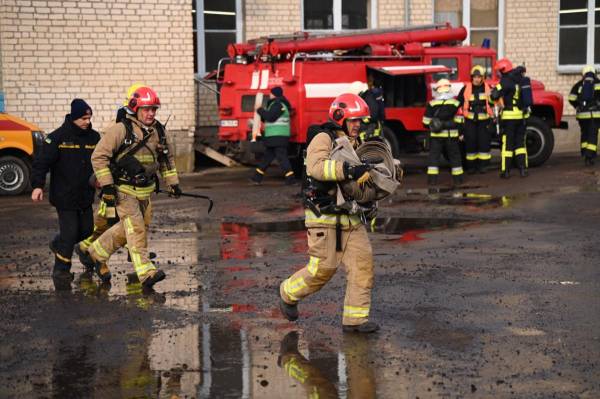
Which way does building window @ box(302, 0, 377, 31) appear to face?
toward the camera

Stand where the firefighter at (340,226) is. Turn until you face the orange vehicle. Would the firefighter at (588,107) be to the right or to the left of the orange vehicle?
right

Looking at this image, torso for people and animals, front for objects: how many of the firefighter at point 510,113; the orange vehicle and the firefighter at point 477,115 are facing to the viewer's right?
1

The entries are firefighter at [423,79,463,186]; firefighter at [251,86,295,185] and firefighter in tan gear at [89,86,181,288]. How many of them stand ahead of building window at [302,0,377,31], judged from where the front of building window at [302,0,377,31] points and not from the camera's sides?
3

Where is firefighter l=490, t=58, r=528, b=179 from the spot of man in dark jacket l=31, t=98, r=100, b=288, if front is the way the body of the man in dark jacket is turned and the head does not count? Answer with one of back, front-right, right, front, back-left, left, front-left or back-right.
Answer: left

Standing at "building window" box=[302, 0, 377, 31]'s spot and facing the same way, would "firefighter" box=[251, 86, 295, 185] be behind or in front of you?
in front

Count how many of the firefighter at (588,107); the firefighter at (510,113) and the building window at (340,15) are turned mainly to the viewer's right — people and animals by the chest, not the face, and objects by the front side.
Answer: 0

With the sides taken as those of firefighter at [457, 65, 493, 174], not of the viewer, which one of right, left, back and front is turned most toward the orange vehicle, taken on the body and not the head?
right

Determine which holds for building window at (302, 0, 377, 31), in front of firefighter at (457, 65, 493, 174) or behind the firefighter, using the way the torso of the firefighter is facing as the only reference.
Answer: behind

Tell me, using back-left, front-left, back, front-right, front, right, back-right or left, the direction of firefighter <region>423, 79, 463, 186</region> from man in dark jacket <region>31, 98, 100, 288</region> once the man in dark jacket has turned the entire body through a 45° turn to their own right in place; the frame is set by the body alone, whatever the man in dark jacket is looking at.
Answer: back-left

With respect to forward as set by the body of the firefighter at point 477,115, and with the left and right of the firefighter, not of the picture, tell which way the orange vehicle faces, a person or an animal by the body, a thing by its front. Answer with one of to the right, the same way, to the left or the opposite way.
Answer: to the left
